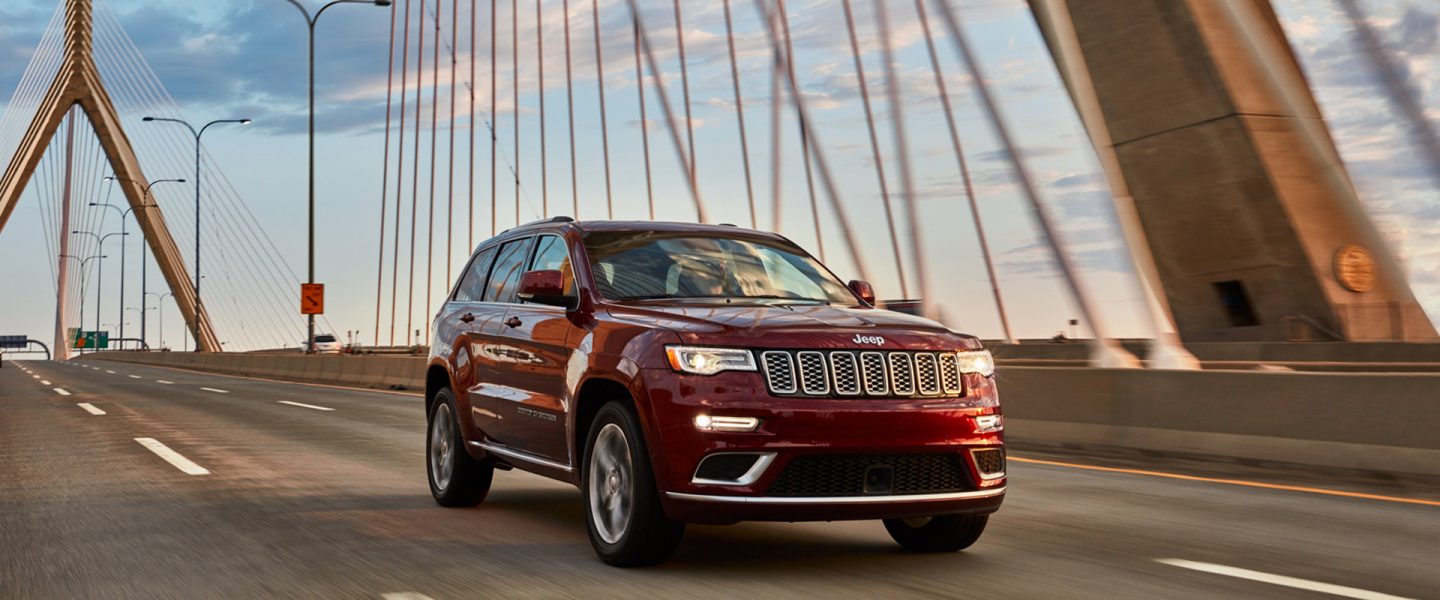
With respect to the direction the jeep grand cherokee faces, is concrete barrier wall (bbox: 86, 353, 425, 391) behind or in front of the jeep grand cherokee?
behind

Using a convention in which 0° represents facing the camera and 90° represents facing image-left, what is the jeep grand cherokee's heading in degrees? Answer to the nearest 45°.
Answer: approximately 315°

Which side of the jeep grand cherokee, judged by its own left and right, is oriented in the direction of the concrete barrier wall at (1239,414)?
left

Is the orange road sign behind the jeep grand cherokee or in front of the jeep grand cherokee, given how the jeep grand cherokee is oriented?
behind

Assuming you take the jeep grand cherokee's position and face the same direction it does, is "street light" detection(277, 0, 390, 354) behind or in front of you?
behind
